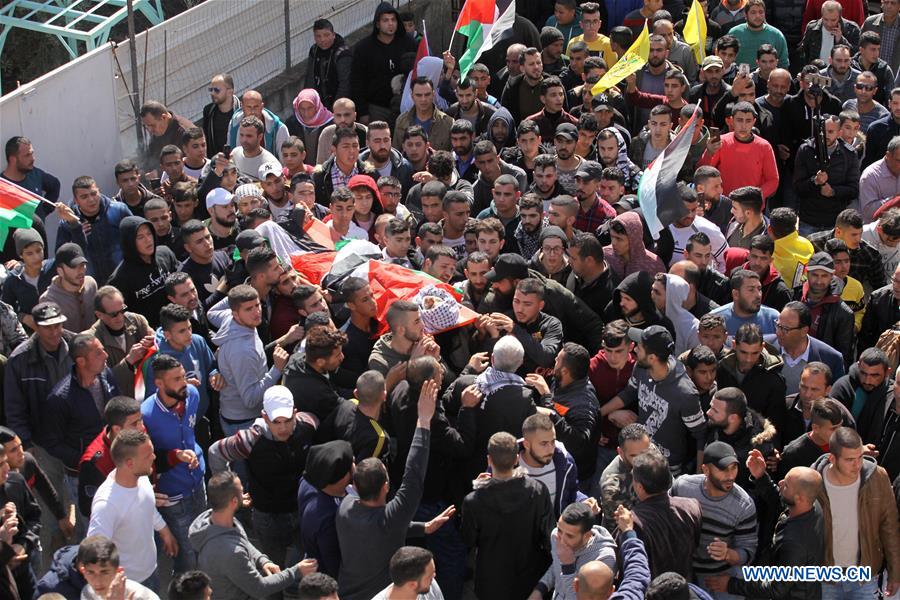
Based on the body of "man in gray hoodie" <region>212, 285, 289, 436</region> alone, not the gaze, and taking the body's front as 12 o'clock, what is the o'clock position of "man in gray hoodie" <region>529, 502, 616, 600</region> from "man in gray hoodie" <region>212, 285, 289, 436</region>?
"man in gray hoodie" <region>529, 502, 616, 600</region> is roughly at 2 o'clock from "man in gray hoodie" <region>212, 285, 289, 436</region>.

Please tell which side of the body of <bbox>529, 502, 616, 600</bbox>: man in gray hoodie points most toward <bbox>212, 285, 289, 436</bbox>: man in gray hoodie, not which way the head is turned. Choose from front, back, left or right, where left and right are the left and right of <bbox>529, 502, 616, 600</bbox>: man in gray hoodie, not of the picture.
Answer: right

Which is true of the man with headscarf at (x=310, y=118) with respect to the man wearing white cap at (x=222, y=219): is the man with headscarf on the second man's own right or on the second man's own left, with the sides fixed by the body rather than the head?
on the second man's own left

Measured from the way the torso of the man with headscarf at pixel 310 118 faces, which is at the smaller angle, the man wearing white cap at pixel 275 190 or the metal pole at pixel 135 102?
the man wearing white cap

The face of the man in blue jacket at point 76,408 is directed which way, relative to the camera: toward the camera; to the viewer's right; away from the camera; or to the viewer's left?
to the viewer's right

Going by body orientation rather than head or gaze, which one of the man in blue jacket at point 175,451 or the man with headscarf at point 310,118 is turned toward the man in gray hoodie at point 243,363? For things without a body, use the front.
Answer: the man with headscarf

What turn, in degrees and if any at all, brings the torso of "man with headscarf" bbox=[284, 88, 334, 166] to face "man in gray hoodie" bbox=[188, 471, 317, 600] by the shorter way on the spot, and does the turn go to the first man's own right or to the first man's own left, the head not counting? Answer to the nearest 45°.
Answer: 0° — they already face them

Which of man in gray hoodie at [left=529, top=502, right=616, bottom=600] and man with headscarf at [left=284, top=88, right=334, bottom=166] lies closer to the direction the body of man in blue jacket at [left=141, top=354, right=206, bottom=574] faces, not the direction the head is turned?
the man in gray hoodie

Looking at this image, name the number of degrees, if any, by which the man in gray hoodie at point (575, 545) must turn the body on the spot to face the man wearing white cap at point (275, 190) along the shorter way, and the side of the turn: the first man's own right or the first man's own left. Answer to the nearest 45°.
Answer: approximately 90° to the first man's own right

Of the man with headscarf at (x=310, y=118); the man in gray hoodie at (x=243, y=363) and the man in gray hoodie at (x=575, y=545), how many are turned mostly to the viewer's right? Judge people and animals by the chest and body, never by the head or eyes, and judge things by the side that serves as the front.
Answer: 1

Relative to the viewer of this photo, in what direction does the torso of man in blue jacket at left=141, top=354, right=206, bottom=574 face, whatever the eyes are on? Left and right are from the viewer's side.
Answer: facing the viewer and to the right of the viewer

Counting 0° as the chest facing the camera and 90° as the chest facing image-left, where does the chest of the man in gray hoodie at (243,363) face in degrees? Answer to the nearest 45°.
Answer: approximately 270°
